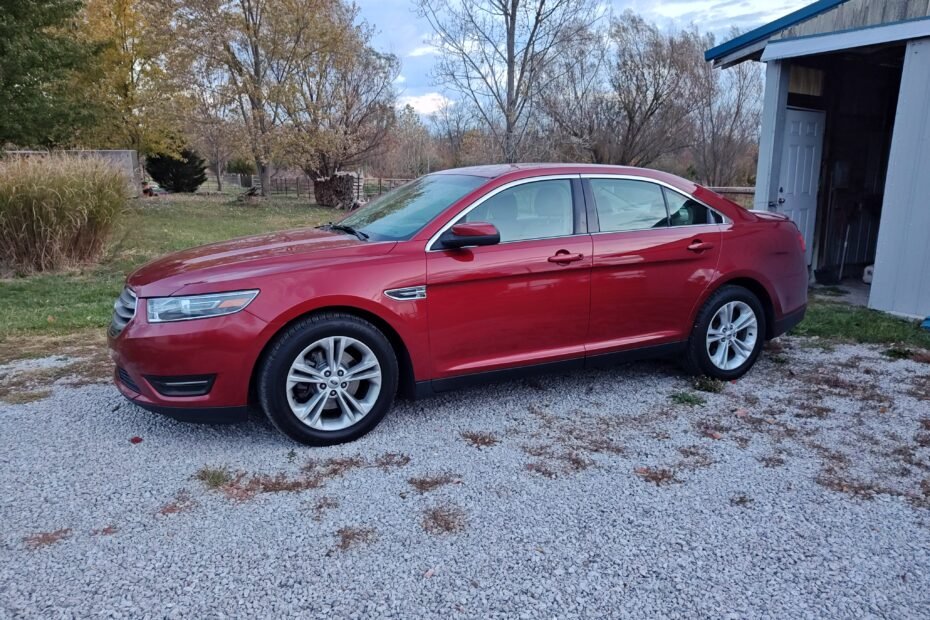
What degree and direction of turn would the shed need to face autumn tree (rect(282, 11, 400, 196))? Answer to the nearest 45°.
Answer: approximately 90° to its right

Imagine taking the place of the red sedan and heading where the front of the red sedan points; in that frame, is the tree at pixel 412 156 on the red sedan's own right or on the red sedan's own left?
on the red sedan's own right

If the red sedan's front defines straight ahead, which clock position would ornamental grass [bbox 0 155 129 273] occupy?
The ornamental grass is roughly at 3 o'clock from the red sedan.

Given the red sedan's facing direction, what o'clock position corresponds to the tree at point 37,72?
The tree is roughly at 3 o'clock from the red sedan.

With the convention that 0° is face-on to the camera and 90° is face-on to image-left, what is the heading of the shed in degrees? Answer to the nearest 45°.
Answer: approximately 45°

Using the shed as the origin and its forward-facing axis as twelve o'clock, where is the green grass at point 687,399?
The green grass is roughly at 11 o'clock from the shed.

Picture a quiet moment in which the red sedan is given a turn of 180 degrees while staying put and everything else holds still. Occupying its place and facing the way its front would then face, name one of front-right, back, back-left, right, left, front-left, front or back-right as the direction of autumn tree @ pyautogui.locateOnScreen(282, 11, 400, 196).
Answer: front-left

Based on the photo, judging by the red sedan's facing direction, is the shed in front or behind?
behind

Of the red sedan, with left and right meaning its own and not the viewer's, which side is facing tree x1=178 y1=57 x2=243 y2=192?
right

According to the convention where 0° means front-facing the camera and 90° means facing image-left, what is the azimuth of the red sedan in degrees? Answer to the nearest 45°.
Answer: approximately 45°
